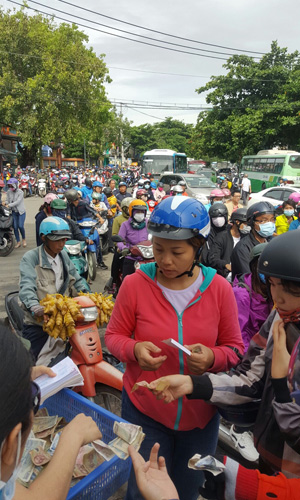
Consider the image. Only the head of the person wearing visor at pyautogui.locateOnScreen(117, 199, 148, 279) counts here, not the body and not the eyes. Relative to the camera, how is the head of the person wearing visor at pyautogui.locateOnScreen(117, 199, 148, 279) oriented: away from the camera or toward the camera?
toward the camera

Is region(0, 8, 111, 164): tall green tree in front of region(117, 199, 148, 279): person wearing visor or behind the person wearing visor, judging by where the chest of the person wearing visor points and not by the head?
behind

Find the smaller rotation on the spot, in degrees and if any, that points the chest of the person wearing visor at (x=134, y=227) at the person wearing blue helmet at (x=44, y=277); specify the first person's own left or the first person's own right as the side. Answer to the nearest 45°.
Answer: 0° — they already face them

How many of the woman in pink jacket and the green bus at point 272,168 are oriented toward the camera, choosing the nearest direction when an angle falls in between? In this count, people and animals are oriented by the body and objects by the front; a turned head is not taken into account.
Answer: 1

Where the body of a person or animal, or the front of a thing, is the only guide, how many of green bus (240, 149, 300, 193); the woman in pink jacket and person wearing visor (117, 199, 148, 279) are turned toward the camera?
2

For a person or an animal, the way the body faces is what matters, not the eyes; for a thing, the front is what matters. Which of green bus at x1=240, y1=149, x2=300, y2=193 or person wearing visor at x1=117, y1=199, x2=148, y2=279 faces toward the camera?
the person wearing visor

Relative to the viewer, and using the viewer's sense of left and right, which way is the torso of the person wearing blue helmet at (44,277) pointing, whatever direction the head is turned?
facing the viewer and to the right of the viewer

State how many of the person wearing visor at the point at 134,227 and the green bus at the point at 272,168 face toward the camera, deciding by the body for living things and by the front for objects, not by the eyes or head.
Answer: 1

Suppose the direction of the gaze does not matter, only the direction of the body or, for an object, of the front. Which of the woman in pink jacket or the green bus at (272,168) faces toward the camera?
the woman in pink jacket

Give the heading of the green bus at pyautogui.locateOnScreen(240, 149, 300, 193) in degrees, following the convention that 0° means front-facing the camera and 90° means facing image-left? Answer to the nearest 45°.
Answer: approximately 135°

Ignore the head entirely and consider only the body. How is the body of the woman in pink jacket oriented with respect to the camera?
toward the camera

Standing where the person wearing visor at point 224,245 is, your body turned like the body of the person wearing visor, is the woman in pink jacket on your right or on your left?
on your right

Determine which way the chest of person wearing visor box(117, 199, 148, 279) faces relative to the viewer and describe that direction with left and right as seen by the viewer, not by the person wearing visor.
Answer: facing the viewer

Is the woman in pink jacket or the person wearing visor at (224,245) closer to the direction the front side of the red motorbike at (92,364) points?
the woman in pink jacket

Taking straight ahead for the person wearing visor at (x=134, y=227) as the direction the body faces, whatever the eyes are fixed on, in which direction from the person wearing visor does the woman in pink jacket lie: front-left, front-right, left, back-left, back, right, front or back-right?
front
